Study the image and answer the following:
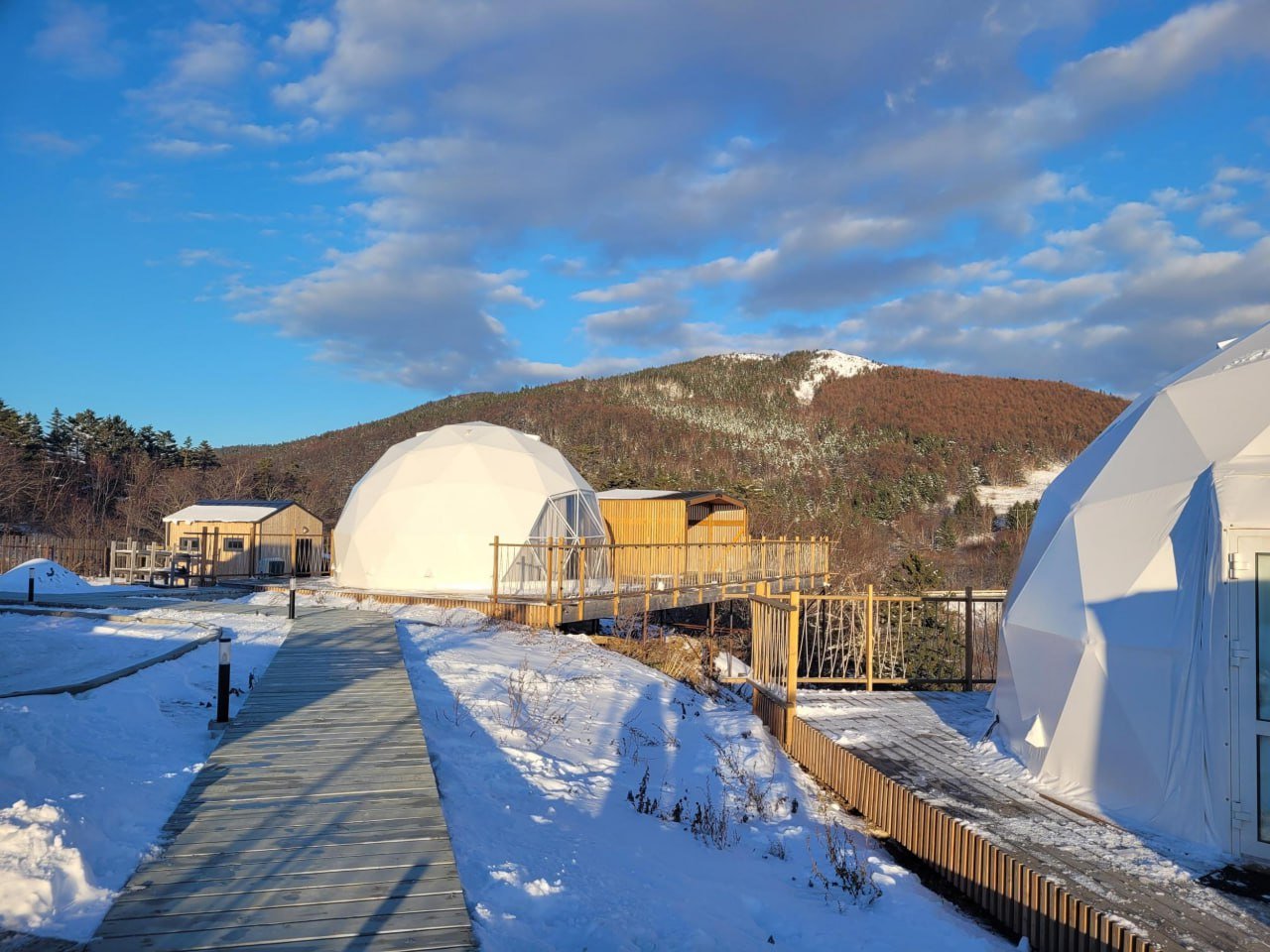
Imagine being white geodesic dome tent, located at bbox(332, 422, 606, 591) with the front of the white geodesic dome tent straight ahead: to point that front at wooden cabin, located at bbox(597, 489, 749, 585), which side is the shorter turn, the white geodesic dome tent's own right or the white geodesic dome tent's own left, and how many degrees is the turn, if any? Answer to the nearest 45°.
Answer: approximately 45° to the white geodesic dome tent's own left

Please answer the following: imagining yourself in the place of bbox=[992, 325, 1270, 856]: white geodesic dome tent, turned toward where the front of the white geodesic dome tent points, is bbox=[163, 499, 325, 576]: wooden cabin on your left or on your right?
on your right

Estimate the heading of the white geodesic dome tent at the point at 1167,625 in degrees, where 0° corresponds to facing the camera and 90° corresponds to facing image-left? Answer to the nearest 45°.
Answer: approximately 0°

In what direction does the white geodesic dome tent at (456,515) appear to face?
to the viewer's right

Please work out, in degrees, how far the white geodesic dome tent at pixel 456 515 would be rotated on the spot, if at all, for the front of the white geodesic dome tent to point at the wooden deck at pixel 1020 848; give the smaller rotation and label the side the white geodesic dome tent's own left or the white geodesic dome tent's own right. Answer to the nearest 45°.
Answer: approximately 90° to the white geodesic dome tent's own right

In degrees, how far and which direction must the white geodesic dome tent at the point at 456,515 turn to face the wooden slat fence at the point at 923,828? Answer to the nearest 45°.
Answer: approximately 90° to its right

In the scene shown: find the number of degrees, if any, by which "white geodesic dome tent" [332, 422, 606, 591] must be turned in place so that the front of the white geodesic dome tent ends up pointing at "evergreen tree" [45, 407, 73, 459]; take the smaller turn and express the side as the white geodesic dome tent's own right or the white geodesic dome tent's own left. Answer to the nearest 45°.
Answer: approximately 135° to the white geodesic dome tent's own left

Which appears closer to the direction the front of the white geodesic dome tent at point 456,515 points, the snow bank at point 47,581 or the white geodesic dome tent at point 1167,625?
the white geodesic dome tent

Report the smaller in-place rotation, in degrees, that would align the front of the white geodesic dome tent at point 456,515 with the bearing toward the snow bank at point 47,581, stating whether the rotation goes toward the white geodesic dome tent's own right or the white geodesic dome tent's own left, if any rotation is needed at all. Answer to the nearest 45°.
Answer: approximately 180°

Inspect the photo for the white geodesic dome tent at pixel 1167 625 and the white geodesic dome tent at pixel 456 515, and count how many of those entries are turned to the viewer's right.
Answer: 1

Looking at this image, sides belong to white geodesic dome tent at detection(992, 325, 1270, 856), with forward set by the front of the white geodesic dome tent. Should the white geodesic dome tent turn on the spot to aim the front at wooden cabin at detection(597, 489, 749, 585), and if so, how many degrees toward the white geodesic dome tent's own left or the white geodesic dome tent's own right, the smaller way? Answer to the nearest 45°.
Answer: approximately 135° to the white geodesic dome tent's own right

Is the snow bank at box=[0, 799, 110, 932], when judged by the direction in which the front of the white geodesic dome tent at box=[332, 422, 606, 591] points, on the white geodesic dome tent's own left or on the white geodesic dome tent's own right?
on the white geodesic dome tent's own right
